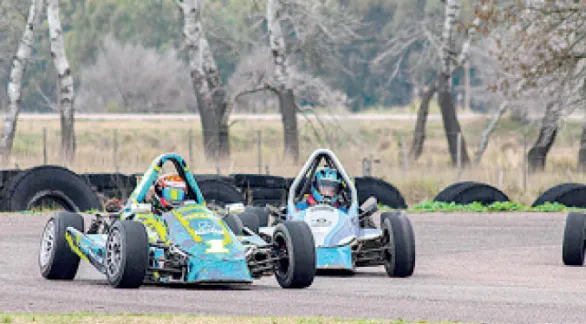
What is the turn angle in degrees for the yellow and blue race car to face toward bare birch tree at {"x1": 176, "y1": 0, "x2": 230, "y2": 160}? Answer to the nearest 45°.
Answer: approximately 135° to its left

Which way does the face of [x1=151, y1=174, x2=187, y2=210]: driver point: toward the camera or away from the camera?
toward the camera

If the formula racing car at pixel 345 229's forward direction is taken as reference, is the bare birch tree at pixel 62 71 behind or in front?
behind

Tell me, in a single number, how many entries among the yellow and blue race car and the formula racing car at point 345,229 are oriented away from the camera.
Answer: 0

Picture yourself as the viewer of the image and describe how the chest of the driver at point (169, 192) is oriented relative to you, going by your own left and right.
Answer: facing the viewer and to the right of the viewer

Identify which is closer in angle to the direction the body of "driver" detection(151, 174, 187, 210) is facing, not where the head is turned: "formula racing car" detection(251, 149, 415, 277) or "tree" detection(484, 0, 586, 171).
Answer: the formula racing car

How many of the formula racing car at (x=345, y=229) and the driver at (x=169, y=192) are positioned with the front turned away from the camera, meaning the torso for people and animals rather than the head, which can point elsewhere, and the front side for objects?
0

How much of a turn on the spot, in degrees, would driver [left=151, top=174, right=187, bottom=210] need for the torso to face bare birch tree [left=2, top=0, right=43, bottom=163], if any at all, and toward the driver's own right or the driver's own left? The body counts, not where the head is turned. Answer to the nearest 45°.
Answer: approximately 135° to the driver's own left

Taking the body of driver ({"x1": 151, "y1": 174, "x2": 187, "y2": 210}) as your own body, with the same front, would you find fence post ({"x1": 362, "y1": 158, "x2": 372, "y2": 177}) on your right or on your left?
on your left

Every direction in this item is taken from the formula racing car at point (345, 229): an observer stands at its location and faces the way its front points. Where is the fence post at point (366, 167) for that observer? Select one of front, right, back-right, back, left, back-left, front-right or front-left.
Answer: back

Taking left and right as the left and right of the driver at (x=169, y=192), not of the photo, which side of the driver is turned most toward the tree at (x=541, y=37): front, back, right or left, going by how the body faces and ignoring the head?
left

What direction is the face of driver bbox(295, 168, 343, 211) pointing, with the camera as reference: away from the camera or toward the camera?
toward the camera

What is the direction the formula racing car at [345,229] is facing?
toward the camera
